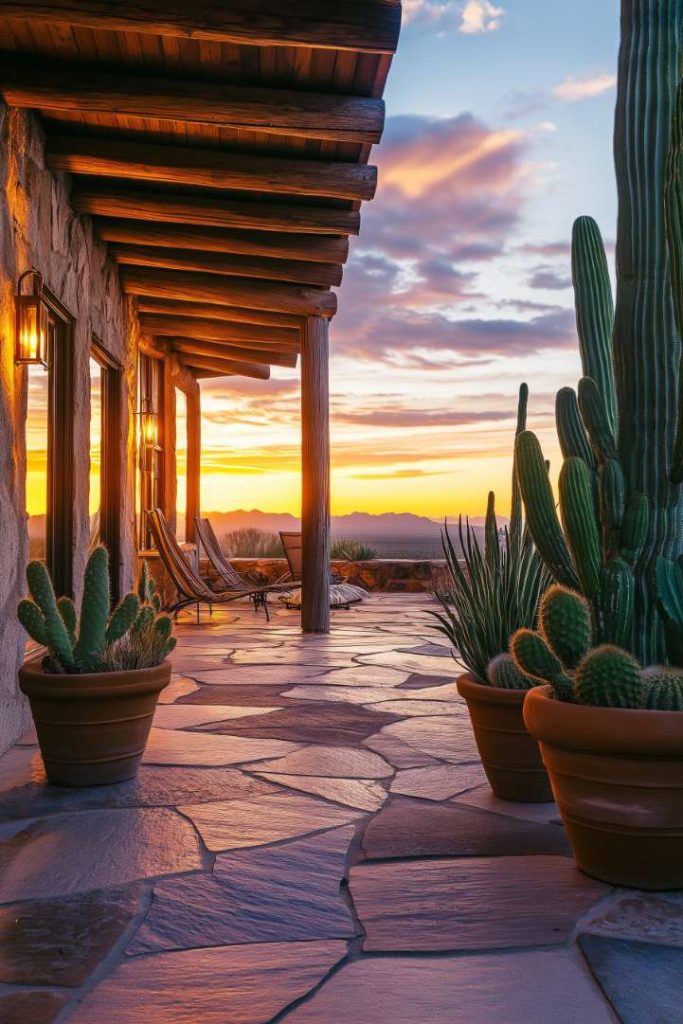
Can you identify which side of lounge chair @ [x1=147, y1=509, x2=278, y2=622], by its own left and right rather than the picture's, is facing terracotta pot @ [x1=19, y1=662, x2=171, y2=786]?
right

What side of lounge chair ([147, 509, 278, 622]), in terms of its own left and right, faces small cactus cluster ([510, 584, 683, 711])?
right

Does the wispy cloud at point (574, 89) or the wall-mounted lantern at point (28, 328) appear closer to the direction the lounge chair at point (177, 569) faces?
the wispy cloud

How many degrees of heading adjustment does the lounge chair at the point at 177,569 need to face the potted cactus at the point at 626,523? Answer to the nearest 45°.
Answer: approximately 90° to its right

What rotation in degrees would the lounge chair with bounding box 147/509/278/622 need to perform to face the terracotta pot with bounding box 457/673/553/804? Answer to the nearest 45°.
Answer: approximately 90° to its right

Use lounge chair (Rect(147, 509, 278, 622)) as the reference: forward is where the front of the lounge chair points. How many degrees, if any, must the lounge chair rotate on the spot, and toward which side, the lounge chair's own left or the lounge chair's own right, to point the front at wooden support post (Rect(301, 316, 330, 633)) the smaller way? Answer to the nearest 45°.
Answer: approximately 45° to the lounge chair's own right

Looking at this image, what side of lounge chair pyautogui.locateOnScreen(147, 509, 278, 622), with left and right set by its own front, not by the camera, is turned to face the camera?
right
